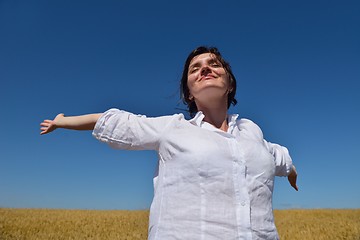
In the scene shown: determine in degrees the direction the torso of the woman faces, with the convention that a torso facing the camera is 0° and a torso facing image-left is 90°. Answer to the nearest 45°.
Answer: approximately 315°
